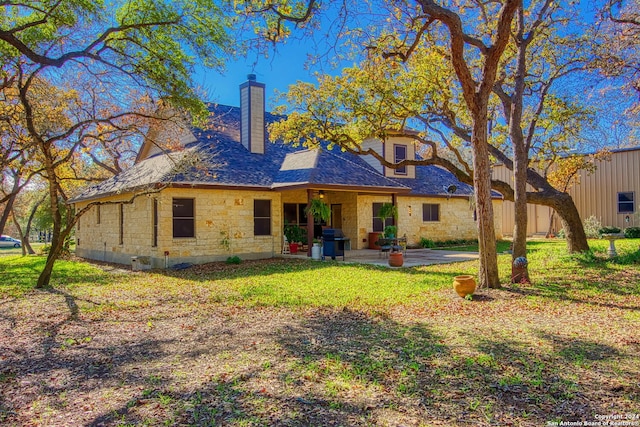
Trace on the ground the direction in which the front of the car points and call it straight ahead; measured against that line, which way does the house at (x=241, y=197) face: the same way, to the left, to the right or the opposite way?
to the left
